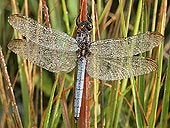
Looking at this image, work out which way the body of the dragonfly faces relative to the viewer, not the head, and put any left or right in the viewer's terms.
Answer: facing away from the viewer
